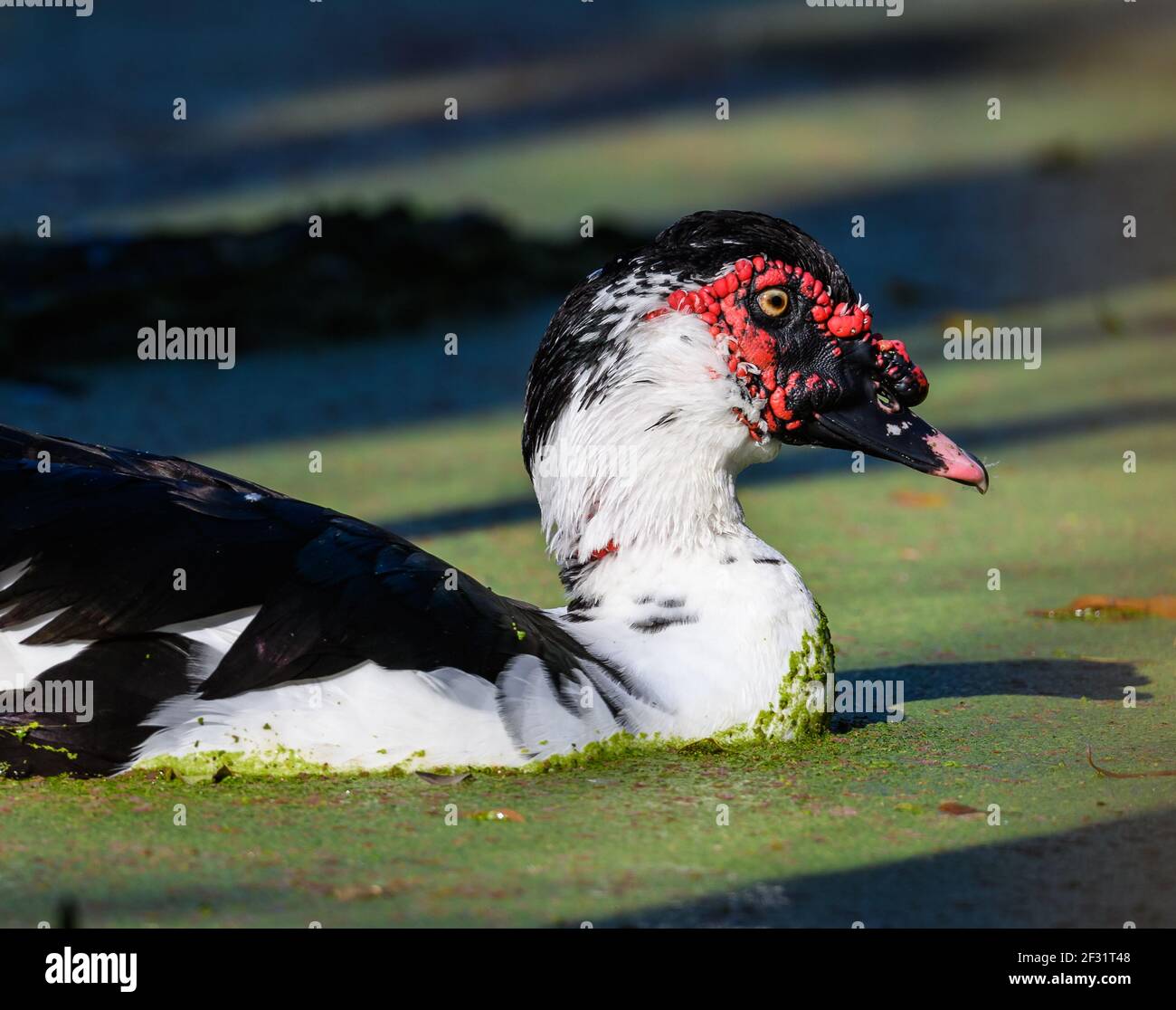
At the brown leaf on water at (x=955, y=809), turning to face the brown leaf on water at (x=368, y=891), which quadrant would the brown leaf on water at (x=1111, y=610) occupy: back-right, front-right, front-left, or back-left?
back-right

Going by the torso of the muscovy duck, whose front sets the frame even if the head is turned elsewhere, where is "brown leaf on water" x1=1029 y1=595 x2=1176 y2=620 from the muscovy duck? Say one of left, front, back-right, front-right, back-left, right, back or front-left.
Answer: front-left

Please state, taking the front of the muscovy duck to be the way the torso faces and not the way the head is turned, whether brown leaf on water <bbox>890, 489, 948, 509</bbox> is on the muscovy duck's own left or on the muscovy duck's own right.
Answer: on the muscovy duck's own left

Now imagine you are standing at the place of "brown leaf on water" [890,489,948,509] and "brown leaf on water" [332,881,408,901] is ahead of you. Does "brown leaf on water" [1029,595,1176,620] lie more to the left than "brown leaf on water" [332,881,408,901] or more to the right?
left

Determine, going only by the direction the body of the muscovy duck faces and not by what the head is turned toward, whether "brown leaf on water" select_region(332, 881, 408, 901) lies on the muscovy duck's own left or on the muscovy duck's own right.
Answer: on the muscovy duck's own right

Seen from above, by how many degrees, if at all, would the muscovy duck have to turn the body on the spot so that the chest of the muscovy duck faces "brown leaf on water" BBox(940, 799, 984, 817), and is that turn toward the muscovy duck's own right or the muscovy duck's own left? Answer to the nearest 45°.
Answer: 0° — it already faces it

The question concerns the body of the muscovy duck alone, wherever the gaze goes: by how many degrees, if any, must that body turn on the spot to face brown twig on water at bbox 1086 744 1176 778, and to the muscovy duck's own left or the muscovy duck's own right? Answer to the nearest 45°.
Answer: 0° — it already faces it

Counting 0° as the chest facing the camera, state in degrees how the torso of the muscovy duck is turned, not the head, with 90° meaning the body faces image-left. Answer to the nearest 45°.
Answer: approximately 270°
